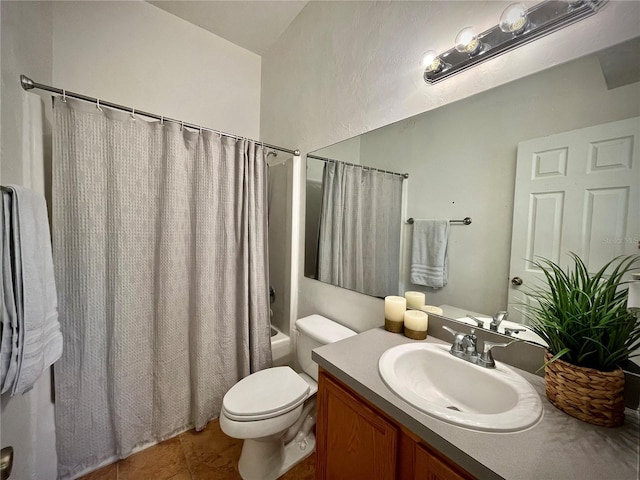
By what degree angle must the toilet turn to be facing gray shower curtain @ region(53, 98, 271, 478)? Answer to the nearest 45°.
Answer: approximately 45° to its right

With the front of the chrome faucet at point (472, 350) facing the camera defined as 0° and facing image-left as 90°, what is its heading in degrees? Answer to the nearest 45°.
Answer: approximately 45°

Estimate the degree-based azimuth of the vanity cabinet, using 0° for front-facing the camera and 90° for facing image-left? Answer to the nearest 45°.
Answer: approximately 45°
